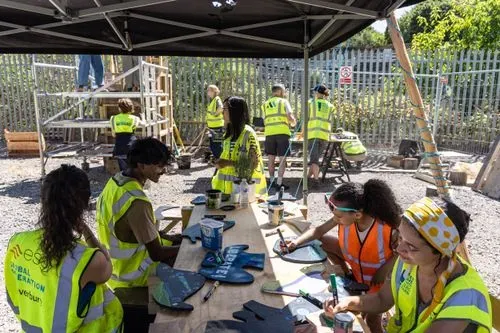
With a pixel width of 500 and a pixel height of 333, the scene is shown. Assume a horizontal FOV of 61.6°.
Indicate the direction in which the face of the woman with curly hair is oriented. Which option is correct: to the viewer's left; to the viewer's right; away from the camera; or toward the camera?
away from the camera

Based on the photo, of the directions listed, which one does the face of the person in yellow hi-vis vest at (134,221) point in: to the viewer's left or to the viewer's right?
to the viewer's right

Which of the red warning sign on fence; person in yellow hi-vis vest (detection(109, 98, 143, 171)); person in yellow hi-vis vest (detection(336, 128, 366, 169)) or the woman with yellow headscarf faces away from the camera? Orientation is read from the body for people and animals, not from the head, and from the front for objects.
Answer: person in yellow hi-vis vest (detection(109, 98, 143, 171))

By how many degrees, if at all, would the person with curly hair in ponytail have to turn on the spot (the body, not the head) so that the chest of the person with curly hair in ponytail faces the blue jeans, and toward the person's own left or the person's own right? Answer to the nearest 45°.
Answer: approximately 90° to the person's own right

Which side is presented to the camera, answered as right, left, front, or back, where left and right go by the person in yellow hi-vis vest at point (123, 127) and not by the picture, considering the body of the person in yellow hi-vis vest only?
back

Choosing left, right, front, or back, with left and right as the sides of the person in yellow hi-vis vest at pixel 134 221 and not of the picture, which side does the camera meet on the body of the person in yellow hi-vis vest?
right

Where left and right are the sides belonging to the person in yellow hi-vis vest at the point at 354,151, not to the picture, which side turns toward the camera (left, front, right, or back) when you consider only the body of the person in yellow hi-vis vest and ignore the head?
left

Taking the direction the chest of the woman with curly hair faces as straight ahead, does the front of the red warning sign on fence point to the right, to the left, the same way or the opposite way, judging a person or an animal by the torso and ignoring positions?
the opposite way

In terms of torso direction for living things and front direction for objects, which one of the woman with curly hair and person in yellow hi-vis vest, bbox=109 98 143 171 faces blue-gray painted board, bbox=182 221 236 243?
the woman with curly hair

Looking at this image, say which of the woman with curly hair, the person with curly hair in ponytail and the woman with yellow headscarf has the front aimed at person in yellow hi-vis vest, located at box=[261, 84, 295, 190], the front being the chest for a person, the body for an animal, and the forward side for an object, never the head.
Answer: the woman with curly hair

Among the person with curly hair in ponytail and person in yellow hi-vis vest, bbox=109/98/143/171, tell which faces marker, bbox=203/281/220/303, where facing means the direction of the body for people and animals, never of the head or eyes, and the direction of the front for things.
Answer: the person with curly hair in ponytail

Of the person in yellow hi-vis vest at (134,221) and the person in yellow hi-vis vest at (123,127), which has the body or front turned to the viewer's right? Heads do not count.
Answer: the person in yellow hi-vis vest at (134,221)

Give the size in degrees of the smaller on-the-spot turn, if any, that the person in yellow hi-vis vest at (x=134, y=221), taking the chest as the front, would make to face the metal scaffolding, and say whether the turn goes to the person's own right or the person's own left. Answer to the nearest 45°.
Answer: approximately 90° to the person's own left
